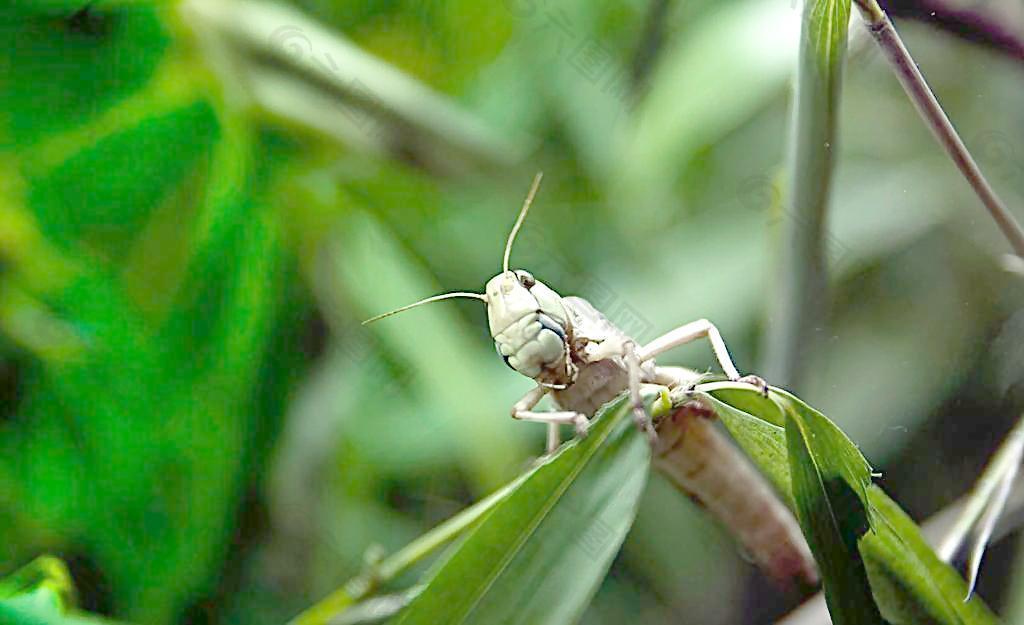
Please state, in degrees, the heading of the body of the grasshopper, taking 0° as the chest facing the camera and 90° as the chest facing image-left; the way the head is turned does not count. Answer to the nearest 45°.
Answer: approximately 45°
